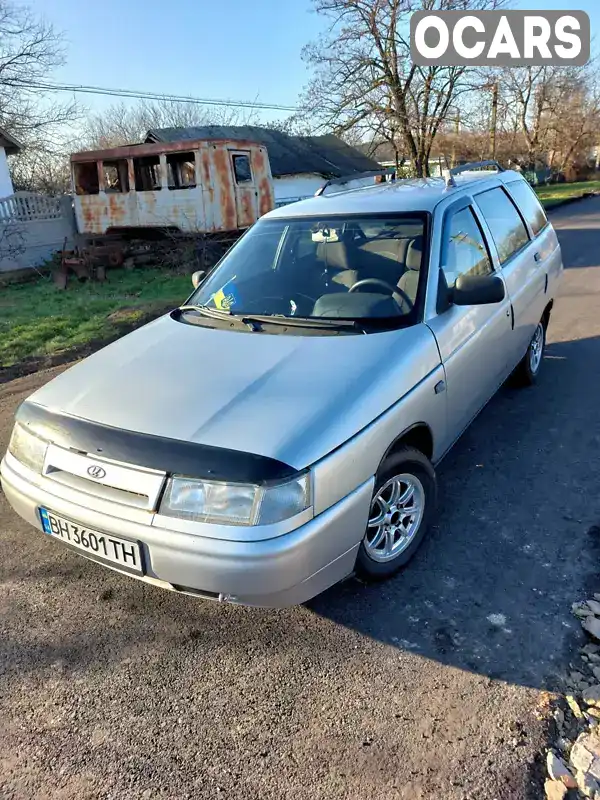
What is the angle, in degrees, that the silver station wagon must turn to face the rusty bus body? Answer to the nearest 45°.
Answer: approximately 135° to its right

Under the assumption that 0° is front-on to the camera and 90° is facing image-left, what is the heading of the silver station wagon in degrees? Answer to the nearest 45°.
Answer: approximately 45°
